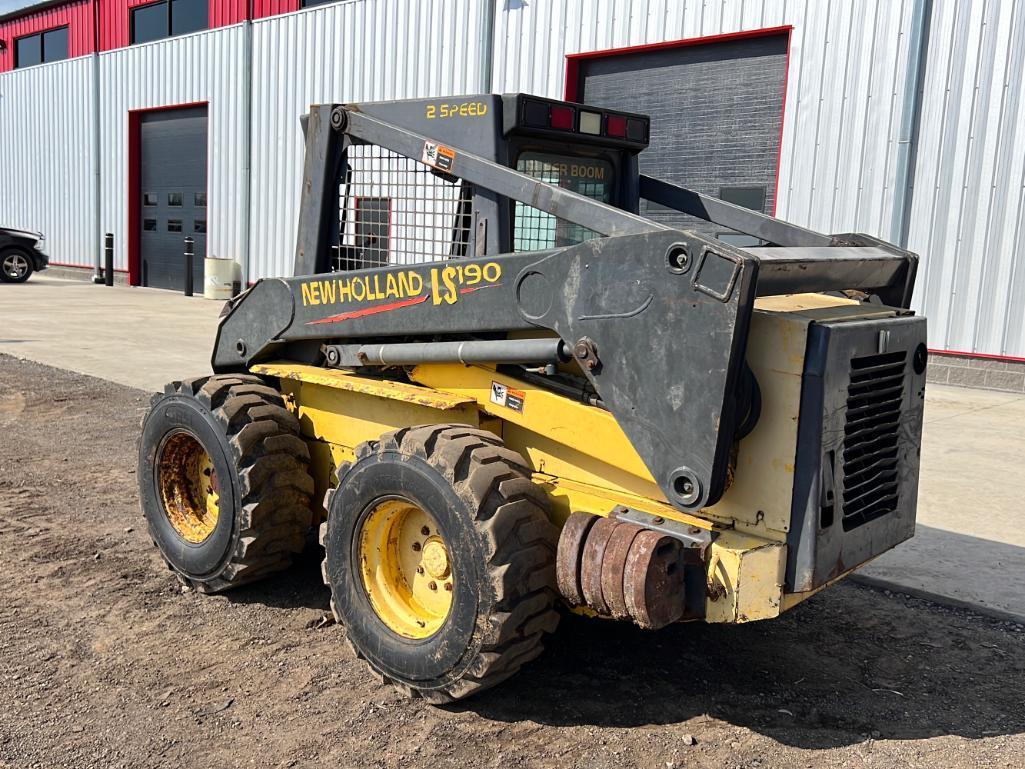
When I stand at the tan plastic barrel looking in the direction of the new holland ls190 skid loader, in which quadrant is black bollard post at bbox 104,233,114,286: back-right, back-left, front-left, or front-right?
back-right

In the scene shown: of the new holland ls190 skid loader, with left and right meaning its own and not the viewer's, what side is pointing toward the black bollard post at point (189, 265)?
front

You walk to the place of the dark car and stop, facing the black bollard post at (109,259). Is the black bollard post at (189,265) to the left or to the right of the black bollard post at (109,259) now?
right

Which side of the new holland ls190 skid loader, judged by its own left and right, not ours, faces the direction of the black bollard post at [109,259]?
front

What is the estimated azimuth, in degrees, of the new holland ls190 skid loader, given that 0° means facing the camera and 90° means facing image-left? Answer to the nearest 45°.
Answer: approximately 135°

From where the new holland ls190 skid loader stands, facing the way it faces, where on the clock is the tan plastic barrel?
The tan plastic barrel is roughly at 1 o'clock from the new holland ls190 skid loader.

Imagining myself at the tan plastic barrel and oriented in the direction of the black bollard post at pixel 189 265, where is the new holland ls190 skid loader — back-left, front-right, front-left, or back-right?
back-left
